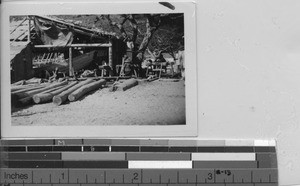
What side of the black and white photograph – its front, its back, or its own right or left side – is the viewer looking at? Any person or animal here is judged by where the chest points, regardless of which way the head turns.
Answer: front
